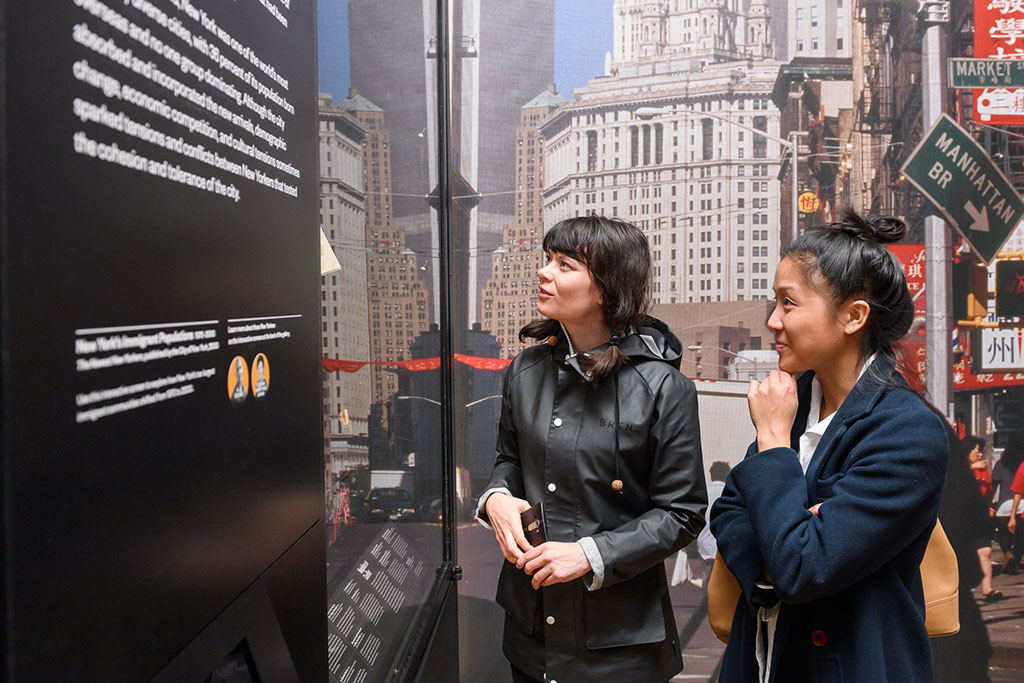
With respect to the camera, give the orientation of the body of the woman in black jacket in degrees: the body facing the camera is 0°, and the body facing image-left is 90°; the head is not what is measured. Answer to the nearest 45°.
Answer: approximately 45°

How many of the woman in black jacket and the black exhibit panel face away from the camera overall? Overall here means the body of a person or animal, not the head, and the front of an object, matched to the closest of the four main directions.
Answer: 0

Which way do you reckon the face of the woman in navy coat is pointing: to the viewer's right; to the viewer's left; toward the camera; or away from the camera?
to the viewer's left

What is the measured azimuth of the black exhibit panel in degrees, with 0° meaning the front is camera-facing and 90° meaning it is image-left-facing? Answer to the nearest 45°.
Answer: approximately 315°
